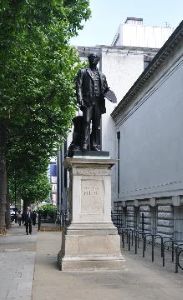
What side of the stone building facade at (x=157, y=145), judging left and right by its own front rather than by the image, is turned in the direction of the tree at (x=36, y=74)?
front

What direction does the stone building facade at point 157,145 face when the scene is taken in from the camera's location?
facing the viewer and to the left of the viewer

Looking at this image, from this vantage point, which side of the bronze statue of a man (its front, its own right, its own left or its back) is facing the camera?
front

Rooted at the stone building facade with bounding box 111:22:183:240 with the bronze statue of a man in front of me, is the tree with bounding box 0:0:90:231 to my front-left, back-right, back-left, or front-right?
front-right

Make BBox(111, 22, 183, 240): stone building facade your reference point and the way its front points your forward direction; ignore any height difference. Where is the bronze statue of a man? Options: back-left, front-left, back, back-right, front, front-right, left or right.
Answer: front-left

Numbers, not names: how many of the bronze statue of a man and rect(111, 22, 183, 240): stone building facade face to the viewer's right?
0
